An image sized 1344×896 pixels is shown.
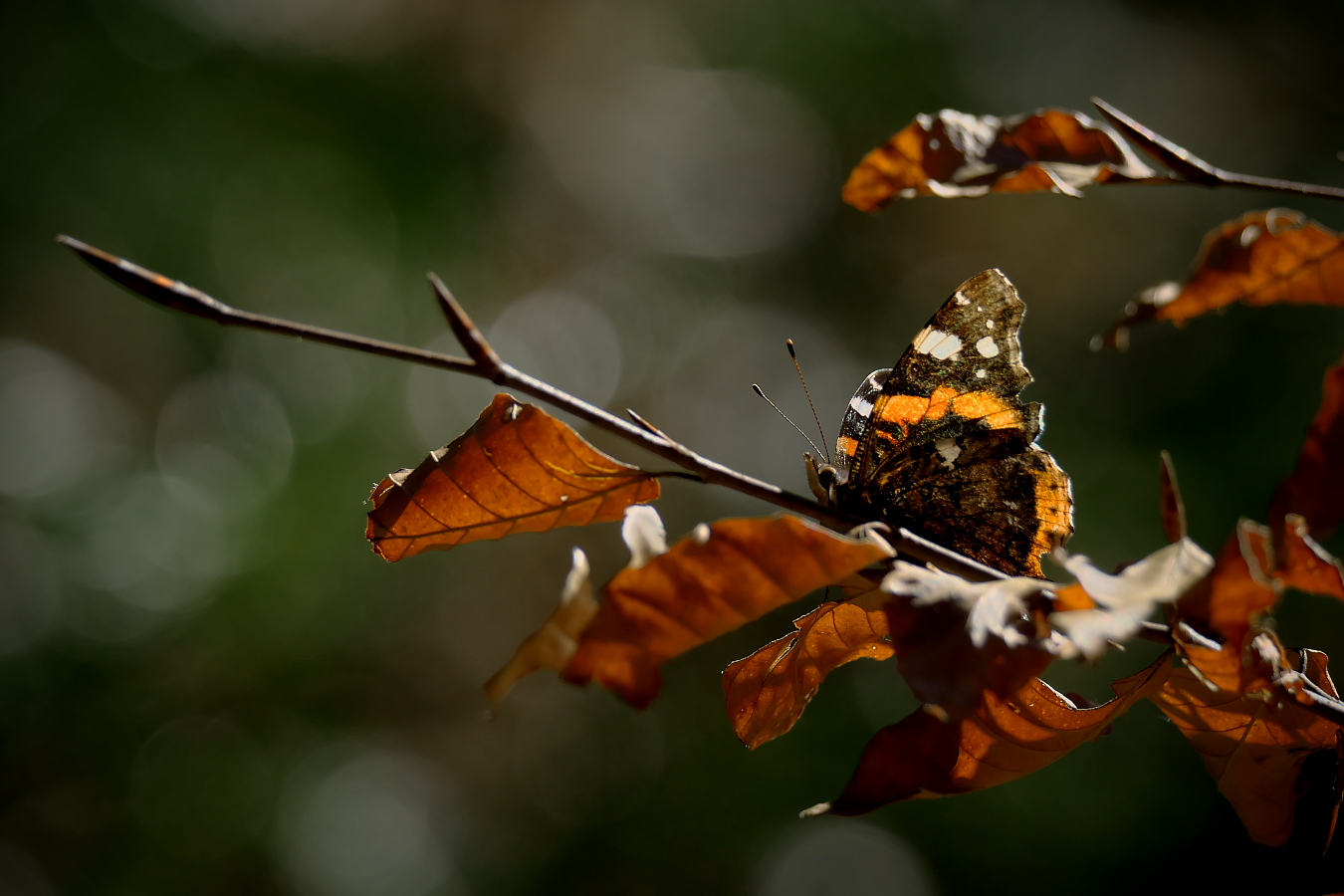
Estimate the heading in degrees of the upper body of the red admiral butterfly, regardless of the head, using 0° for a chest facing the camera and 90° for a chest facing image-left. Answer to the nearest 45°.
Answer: approximately 90°
